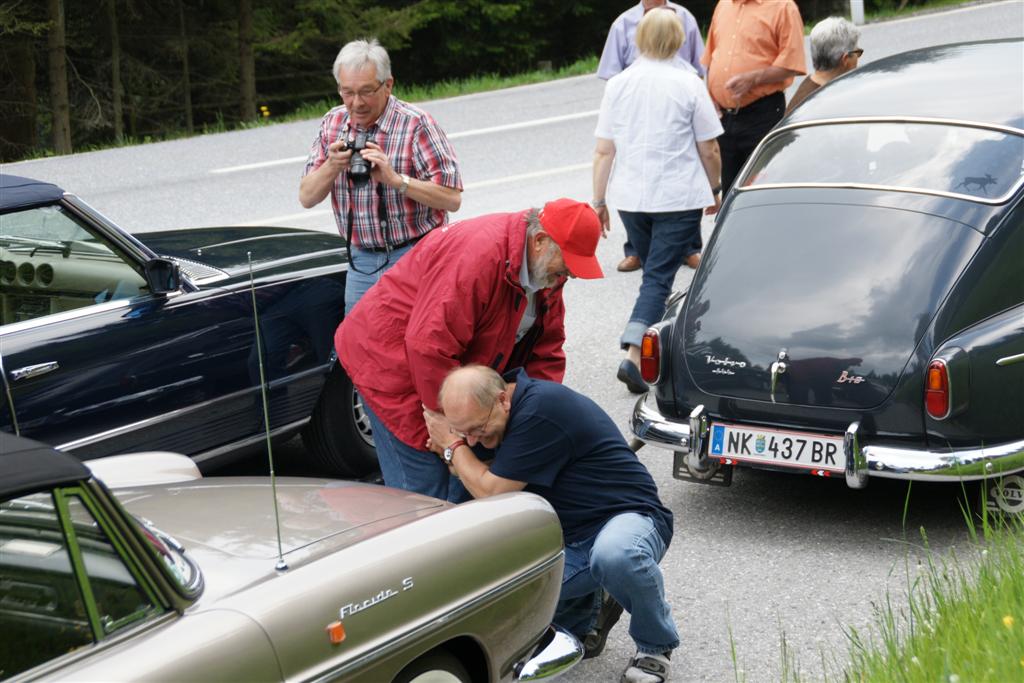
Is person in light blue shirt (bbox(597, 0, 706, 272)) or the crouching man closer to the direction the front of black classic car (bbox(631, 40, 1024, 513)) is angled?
the person in light blue shirt

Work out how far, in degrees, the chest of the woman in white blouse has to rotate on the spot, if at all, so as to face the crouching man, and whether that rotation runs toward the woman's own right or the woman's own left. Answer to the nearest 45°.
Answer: approximately 180°

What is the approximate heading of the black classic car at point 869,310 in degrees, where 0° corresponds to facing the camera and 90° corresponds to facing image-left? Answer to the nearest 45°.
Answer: approximately 225°

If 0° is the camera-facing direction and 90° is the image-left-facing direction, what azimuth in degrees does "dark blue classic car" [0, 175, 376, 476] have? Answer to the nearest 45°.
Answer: approximately 225°

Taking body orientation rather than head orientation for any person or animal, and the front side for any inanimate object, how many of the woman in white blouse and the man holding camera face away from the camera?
1

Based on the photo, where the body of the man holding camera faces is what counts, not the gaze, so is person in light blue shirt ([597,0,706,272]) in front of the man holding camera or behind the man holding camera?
behind

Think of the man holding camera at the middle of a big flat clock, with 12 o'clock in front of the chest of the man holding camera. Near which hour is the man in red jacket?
The man in red jacket is roughly at 10 o'clock from the man holding camera.

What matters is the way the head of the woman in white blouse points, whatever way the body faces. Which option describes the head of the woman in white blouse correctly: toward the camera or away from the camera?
away from the camera

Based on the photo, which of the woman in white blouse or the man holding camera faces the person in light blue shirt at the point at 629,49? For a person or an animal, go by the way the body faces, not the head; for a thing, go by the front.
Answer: the woman in white blouse

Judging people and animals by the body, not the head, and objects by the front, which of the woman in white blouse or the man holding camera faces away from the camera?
the woman in white blouse

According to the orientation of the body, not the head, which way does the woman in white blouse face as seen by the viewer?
away from the camera
